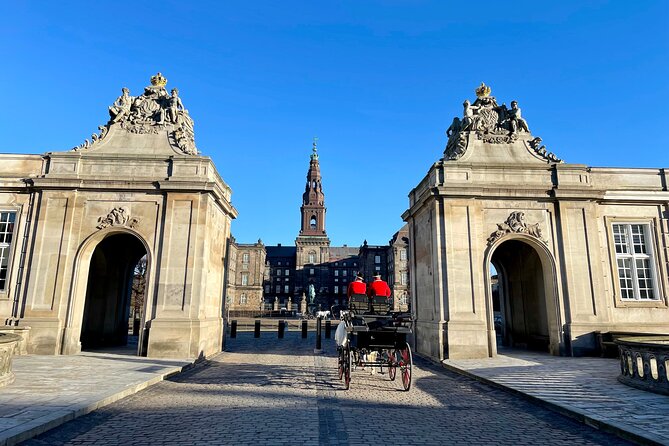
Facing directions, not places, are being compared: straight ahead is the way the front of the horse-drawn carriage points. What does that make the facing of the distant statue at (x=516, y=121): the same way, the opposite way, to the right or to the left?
the opposite way

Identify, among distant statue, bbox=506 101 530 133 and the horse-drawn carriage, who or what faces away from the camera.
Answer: the horse-drawn carriage

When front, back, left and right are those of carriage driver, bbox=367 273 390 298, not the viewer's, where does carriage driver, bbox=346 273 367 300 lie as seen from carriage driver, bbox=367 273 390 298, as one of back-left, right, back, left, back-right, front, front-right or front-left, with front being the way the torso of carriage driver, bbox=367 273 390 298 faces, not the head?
left

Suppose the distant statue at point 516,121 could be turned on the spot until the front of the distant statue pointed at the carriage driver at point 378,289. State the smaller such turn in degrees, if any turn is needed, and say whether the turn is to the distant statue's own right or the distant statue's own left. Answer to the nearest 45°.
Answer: approximately 45° to the distant statue's own right

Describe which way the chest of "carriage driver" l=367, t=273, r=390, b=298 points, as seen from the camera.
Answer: away from the camera

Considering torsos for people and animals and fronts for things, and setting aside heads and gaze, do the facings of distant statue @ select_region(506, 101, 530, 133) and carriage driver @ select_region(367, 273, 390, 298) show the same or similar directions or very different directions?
very different directions

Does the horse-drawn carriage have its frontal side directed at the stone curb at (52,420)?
no

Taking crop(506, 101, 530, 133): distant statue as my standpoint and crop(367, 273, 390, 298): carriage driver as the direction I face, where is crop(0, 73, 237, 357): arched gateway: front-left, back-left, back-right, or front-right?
front-right

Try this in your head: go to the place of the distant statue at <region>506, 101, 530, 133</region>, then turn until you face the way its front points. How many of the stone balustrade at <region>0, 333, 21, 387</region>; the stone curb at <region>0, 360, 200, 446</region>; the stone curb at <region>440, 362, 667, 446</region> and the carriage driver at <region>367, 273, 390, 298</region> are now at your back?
0

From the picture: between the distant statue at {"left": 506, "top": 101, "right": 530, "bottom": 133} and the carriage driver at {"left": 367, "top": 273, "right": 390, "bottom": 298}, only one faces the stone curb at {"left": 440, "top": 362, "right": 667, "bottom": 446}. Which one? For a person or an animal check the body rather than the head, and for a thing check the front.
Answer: the distant statue

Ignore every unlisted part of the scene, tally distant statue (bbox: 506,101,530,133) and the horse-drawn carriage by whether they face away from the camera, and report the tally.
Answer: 1

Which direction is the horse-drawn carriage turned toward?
away from the camera

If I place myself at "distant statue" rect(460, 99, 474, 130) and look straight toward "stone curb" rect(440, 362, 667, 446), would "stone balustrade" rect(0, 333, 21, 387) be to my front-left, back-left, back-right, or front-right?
front-right

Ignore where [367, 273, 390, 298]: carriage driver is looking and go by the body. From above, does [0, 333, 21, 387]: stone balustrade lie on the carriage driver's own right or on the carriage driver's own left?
on the carriage driver's own left

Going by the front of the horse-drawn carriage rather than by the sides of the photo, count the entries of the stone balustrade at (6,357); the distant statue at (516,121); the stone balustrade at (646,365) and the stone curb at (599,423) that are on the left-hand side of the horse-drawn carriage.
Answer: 1

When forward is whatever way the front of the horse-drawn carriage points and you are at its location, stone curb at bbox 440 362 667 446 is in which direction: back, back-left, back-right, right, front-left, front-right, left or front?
back-right

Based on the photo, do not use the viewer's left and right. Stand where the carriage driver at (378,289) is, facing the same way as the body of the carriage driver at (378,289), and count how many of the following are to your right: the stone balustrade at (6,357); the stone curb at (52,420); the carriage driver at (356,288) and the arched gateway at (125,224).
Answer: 0

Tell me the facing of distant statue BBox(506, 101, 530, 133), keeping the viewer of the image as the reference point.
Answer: facing the viewer

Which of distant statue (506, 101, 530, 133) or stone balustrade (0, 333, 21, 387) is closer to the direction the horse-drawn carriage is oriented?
the distant statue

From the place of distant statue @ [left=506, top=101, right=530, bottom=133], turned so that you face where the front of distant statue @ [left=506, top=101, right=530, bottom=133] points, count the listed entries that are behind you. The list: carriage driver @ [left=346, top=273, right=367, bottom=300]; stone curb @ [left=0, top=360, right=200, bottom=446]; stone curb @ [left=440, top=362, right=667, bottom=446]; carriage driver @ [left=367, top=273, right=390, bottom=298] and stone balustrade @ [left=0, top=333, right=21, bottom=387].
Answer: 0
